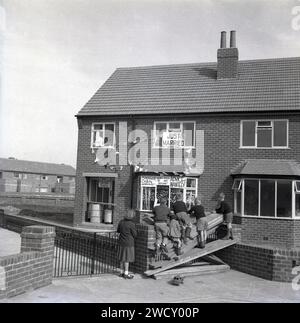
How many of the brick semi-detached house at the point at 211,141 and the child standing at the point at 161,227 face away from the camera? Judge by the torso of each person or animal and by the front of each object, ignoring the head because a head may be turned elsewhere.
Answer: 1

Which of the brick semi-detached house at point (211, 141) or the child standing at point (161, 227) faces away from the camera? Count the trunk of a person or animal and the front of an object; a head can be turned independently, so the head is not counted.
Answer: the child standing

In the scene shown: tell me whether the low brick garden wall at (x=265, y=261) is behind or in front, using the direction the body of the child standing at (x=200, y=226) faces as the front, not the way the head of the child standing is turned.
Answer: behind

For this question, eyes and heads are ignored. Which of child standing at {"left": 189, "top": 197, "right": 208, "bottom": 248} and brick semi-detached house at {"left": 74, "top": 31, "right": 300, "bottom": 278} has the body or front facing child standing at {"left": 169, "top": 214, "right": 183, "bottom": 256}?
the brick semi-detached house

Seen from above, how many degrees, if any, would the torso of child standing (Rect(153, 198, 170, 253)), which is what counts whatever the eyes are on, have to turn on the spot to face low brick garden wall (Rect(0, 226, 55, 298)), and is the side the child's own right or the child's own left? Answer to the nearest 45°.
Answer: approximately 135° to the child's own left

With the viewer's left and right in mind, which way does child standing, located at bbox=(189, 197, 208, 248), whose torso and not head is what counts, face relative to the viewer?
facing away from the viewer and to the left of the viewer

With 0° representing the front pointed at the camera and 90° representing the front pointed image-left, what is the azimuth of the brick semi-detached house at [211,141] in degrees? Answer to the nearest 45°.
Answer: approximately 0°

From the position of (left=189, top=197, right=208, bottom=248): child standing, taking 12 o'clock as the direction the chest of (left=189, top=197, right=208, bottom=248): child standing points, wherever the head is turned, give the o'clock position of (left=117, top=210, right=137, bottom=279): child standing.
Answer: (left=117, top=210, right=137, bottom=279): child standing is roughly at 9 o'clock from (left=189, top=197, right=208, bottom=248): child standing.

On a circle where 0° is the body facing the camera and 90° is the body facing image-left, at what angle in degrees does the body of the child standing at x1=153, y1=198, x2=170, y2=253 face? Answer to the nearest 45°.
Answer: approximately 180°
